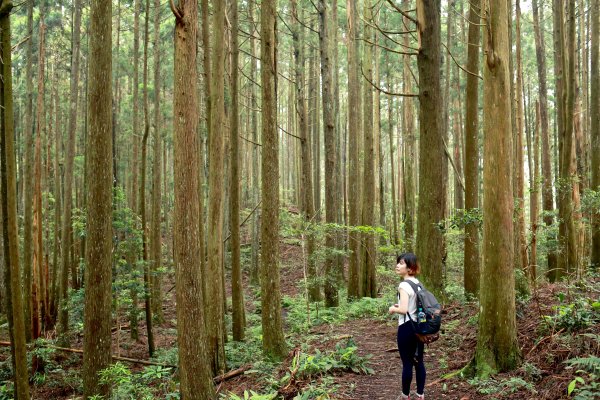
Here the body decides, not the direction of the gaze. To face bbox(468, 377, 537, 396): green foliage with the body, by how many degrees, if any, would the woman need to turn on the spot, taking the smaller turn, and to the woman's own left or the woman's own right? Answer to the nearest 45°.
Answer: approximately 180°

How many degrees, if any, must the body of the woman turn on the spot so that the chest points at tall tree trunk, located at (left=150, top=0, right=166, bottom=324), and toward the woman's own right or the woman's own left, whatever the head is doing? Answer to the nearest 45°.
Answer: approximately 45° to the woman's own right

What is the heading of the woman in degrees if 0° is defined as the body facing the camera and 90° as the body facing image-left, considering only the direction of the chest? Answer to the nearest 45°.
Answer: approximately 90°

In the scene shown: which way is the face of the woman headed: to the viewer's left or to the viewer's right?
to the viewer's left

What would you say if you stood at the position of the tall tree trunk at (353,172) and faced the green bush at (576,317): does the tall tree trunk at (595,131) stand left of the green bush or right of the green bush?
left

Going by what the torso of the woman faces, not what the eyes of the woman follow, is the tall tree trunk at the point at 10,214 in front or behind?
in front

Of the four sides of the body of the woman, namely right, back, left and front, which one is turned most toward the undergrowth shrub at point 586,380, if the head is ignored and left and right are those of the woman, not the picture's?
back

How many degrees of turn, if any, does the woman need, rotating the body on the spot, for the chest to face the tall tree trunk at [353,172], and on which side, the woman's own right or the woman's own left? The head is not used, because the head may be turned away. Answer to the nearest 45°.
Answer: approximately 90° to the woman's own right

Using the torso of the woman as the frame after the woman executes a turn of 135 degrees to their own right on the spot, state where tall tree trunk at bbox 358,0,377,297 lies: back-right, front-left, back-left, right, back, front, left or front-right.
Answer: front-left

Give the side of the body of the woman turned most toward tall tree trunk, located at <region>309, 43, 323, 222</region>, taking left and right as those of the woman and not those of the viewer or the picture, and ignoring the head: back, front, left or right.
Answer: right

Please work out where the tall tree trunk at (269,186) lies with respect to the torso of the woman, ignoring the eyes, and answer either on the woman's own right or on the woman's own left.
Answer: on the woman's own right
